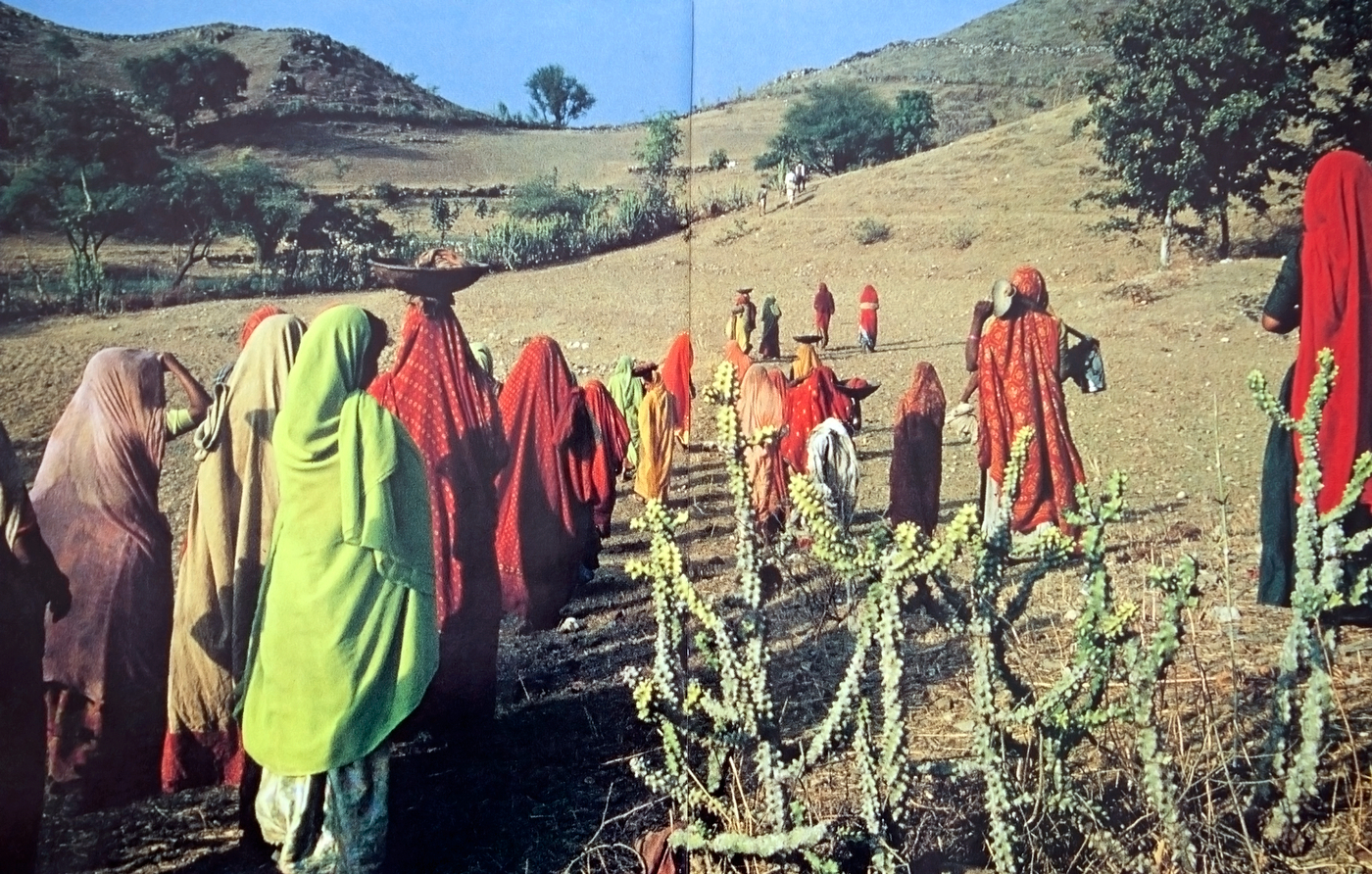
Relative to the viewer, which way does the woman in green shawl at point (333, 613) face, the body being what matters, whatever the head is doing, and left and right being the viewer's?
facing away from the viewer and to the right of the viewer

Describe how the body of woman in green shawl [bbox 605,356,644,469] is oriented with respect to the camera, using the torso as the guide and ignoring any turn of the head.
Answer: away from the camera

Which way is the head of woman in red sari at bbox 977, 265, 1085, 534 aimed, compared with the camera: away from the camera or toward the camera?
away from the camera

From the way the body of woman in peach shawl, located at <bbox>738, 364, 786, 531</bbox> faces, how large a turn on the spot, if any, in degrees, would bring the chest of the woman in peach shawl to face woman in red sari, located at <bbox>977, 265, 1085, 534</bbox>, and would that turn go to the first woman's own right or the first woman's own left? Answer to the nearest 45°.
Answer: approximately 135° to the first woman's own right

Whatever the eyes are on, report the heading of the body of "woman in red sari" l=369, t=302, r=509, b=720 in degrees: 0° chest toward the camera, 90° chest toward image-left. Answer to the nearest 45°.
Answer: approximately 180°

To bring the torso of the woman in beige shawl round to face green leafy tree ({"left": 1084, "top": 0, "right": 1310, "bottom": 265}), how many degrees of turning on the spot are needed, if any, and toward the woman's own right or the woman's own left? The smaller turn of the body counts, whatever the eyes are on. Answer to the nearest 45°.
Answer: approximately 45° to the woman's own right

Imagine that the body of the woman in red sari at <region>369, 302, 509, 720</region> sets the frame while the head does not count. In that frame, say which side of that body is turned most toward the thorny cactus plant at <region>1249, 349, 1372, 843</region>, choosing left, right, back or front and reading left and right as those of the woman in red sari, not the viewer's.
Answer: right

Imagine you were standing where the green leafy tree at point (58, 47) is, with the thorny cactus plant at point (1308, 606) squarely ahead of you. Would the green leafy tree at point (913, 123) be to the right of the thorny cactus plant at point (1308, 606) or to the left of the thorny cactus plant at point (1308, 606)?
left

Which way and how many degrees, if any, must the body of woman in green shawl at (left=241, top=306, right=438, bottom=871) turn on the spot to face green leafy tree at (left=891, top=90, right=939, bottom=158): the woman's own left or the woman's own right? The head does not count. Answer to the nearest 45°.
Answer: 0° — they already face it

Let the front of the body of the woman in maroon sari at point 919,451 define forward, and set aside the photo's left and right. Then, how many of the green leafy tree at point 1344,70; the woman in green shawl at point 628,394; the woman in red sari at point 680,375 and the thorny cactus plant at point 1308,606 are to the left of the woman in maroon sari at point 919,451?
2

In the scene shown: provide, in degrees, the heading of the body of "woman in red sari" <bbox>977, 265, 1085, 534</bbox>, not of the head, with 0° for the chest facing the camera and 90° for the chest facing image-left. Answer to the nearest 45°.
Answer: approximately 180°
